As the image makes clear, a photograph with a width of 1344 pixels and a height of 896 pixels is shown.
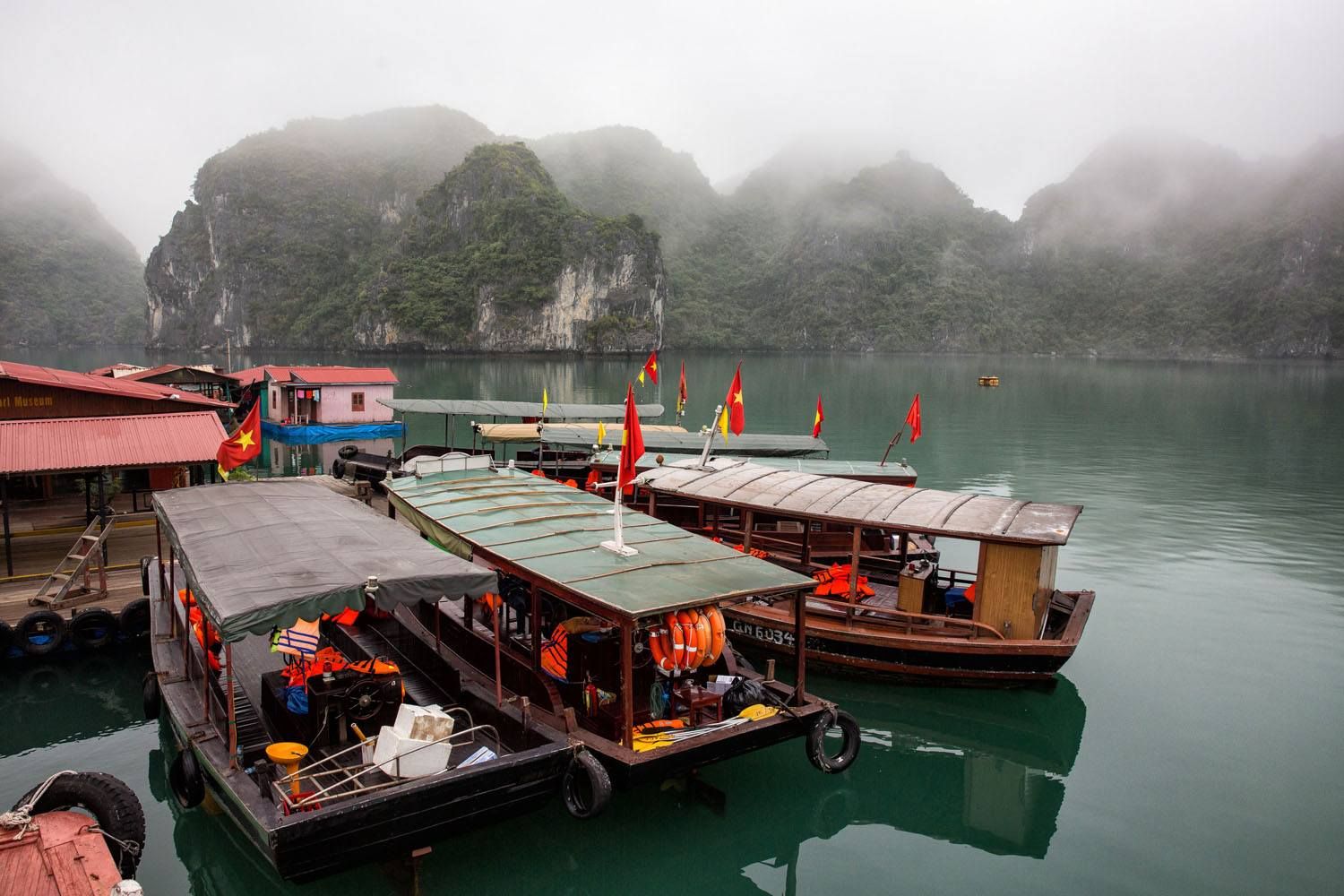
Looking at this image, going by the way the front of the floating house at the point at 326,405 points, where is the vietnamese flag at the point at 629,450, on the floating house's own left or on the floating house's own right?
on the floating house's own left

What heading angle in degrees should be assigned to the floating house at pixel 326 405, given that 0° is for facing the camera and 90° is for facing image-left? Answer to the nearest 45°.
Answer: approximately 45°

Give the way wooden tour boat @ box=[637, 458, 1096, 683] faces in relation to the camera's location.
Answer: facing away from the viewer and to the left of the viewer

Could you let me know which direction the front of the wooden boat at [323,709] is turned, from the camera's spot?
facing away from the viewer and to the left of the viewer

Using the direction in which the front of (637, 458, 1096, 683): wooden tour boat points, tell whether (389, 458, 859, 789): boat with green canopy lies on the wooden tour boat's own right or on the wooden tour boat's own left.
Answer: on the wooden tour boat's own left

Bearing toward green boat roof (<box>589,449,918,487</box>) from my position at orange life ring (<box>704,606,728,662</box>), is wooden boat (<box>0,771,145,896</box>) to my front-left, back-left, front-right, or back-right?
back-left
